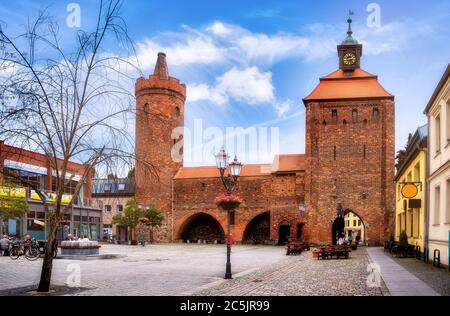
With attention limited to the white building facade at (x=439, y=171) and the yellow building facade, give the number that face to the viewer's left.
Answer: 2

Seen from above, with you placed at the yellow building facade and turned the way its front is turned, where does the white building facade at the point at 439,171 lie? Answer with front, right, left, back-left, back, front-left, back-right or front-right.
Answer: left

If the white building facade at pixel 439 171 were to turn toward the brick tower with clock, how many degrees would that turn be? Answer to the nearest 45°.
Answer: approximately 90° to its right

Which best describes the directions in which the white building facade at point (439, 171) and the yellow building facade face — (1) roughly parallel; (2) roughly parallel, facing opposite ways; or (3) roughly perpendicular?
roughly parallel

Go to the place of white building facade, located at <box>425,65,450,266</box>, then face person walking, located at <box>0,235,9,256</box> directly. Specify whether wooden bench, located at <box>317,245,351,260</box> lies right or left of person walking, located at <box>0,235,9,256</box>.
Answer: right

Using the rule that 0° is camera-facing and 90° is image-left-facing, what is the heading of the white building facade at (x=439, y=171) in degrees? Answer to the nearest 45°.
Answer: approximately 90°

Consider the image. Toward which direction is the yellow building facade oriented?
to the viewer's left

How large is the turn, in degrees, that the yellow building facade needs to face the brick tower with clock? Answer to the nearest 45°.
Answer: approximately 90° to its right

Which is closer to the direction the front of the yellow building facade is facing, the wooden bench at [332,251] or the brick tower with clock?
the wooden bench

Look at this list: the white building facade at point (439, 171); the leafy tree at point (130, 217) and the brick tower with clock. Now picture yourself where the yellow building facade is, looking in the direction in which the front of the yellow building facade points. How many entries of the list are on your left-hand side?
1

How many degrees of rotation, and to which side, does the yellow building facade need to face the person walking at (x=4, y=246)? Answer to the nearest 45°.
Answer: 0° — it already faces them

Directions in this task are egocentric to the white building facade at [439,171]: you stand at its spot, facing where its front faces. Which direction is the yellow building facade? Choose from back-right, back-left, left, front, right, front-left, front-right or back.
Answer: right
